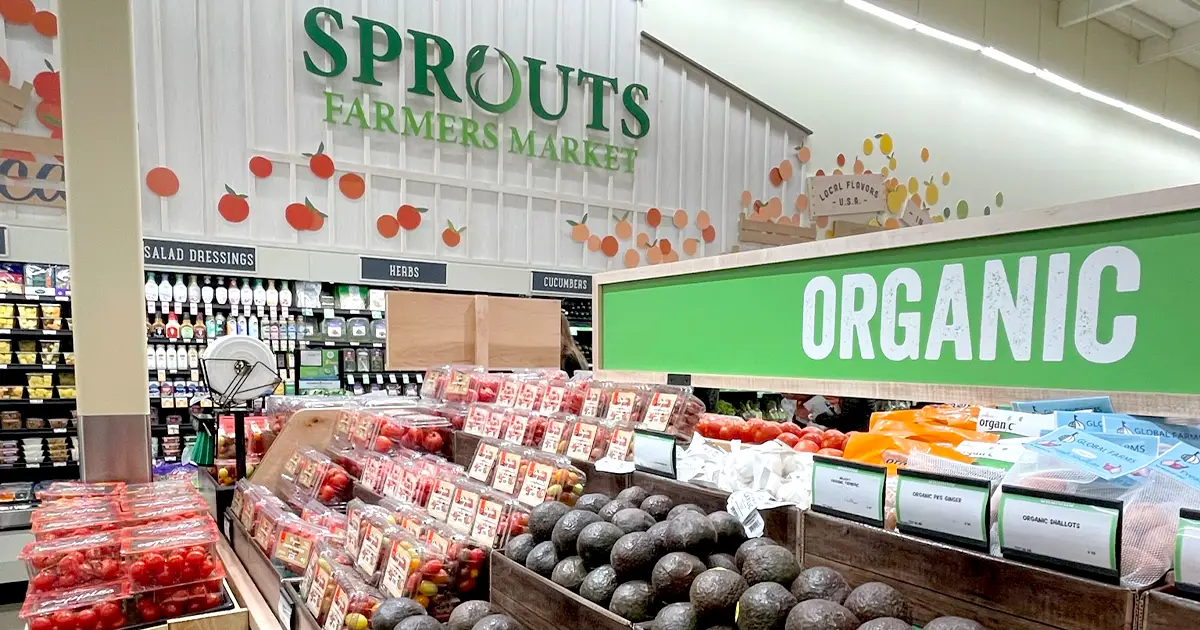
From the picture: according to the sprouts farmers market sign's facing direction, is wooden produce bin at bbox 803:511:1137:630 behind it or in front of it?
in front

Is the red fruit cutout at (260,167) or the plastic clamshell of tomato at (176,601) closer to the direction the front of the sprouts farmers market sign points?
the plastic clamshell of tomato

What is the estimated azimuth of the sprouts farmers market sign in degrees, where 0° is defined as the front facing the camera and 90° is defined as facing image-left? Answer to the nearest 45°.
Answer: approximately 315°

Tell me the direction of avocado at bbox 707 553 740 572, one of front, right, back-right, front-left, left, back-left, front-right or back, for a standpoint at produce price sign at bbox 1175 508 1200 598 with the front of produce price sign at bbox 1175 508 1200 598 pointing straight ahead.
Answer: front-right

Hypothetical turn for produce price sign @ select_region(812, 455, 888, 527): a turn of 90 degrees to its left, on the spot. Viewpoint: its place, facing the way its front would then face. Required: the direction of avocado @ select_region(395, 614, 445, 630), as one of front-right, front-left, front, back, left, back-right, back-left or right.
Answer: back-right

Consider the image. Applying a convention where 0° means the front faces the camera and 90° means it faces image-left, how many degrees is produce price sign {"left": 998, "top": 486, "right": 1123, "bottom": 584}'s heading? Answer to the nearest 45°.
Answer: approximately 45°
